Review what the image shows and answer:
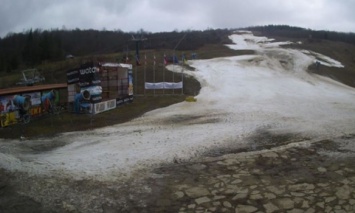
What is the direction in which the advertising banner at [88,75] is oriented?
toward the camera

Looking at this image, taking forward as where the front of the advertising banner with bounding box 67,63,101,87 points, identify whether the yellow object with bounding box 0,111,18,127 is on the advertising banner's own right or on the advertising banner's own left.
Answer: on the advertising banner's own right
